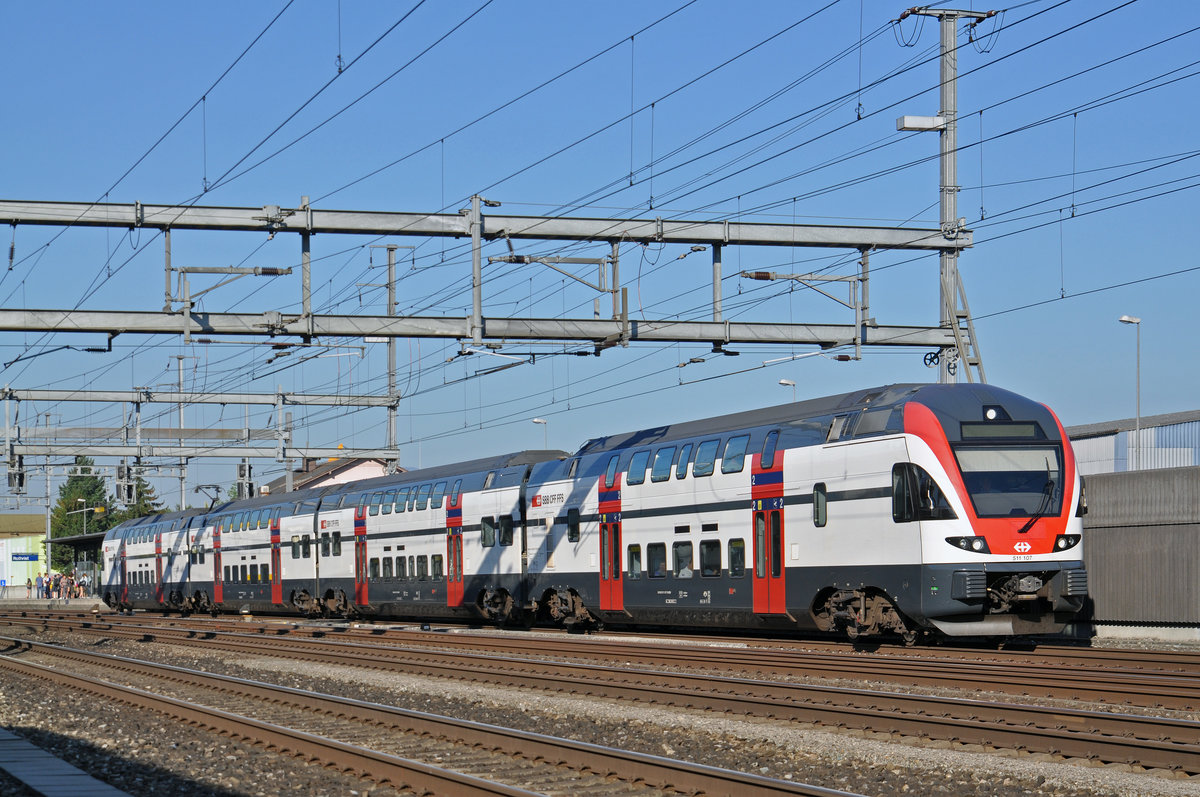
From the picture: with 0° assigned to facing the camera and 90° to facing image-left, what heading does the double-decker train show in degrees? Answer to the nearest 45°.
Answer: approximately 315°

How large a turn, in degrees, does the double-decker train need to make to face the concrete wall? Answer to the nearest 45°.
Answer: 0° — it already faces it
